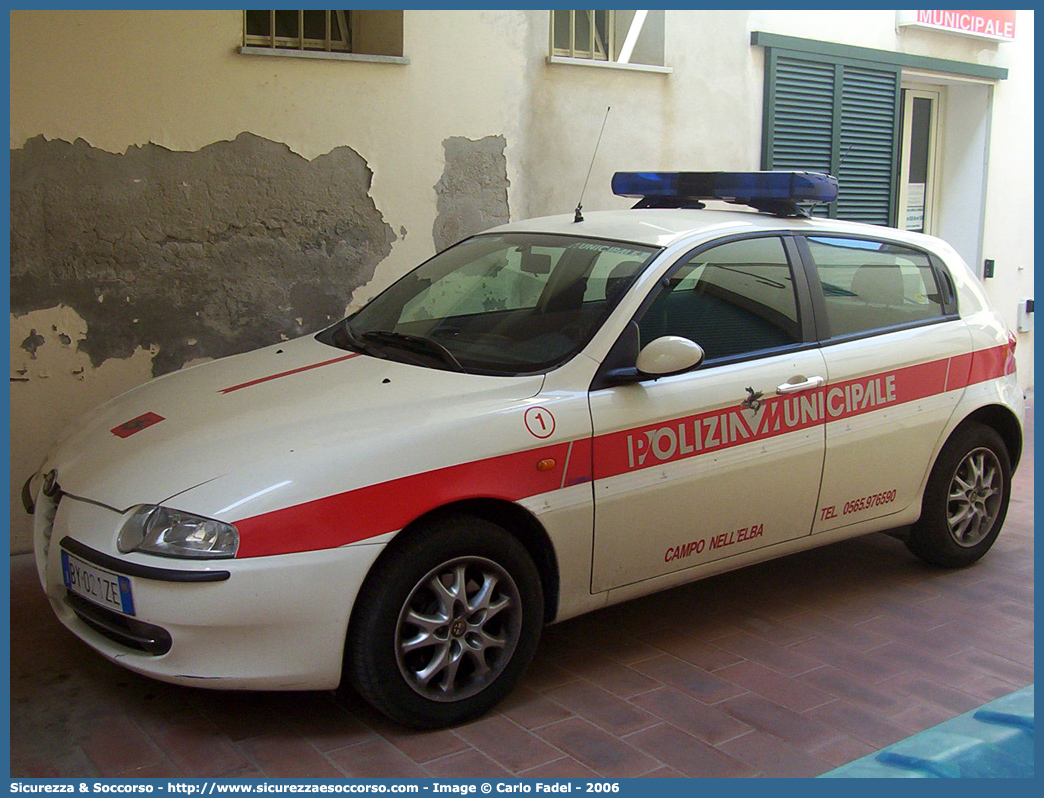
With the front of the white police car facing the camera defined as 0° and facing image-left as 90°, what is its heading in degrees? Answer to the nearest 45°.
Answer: approximately 45°

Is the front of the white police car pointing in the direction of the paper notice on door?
no

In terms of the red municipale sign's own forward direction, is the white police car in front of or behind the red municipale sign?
in front
